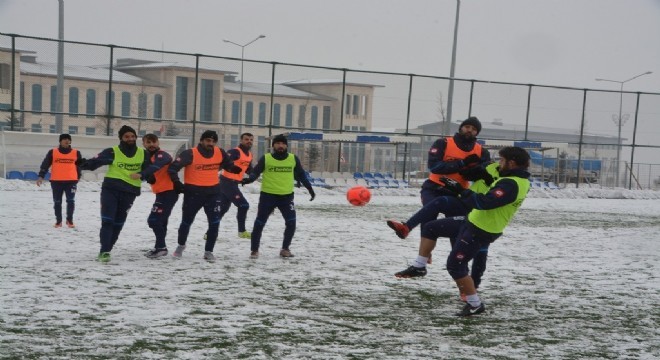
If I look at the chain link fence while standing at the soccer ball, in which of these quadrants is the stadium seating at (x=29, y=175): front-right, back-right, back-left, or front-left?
front-left

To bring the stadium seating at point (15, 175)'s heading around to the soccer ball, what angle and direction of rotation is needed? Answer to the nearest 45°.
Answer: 0° — it already faces it

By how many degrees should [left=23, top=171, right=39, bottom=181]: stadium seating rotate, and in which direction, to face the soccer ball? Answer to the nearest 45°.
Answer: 0° — it already faces it

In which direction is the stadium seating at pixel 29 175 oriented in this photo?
toward the camera
